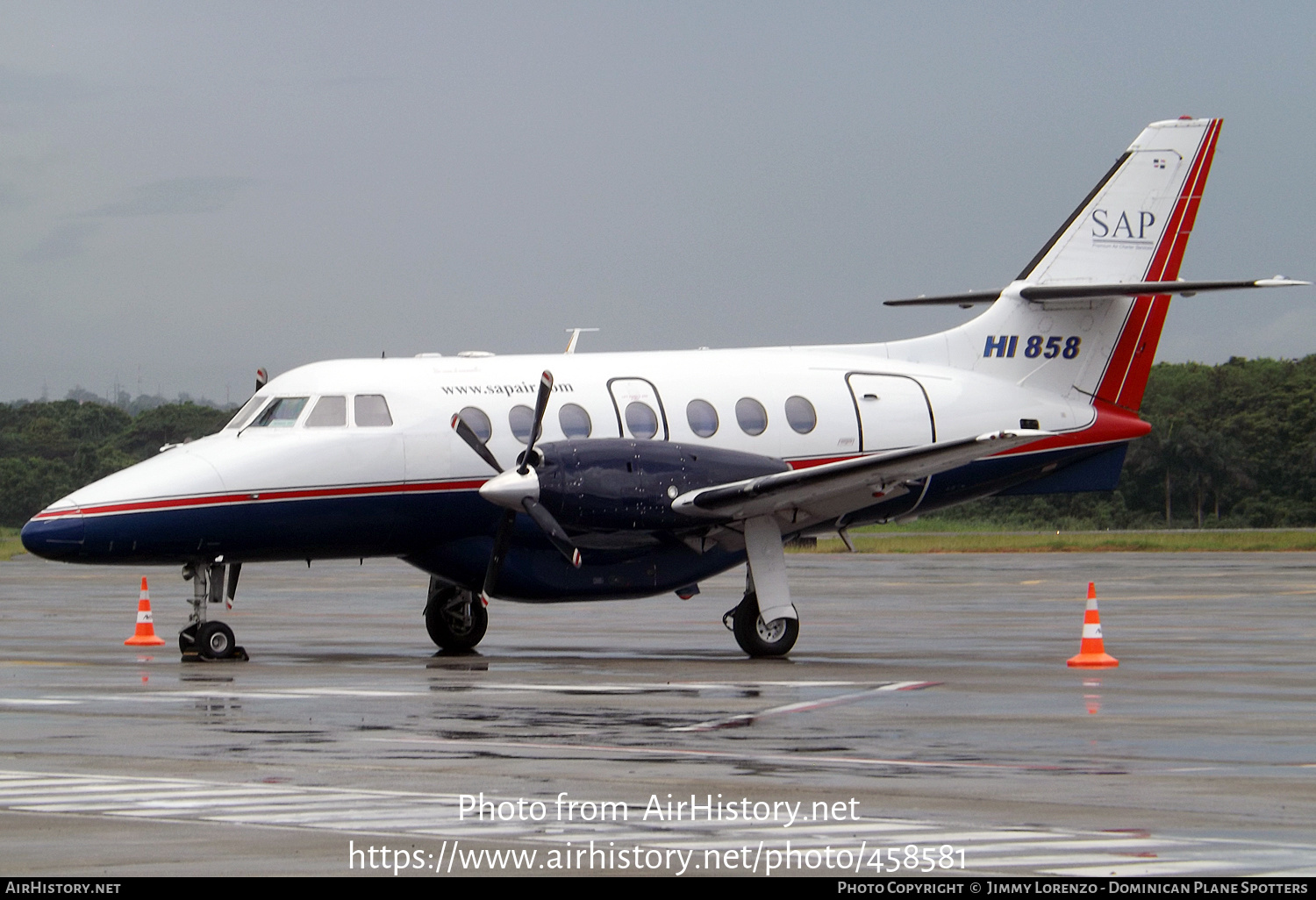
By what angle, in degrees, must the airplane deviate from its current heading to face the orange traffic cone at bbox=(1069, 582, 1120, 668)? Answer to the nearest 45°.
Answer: approximately 135° to its left

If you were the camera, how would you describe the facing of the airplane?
facing the viewer and to the left of the viewer

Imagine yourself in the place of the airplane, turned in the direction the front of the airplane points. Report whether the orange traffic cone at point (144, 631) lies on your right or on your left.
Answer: on your right
